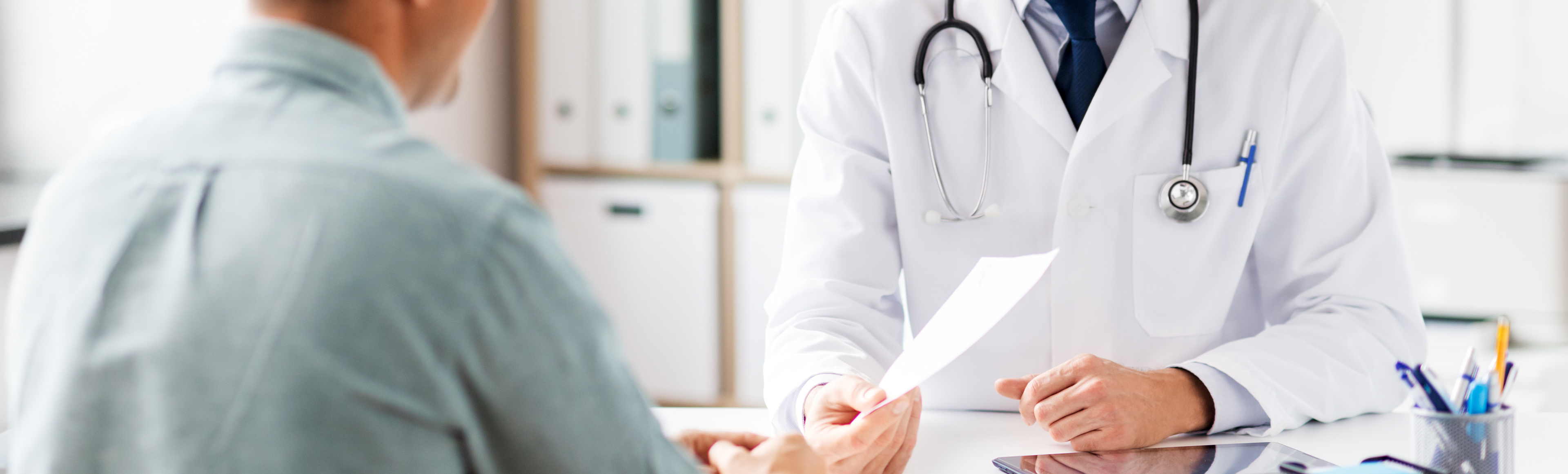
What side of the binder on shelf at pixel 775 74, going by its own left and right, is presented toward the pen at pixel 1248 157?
front

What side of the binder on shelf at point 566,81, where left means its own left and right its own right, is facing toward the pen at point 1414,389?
front

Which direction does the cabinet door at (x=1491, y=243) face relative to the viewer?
toward the camera

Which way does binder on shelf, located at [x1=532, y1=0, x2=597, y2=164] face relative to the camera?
toward the camera

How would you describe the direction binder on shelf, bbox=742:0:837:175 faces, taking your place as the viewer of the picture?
facing the viewer

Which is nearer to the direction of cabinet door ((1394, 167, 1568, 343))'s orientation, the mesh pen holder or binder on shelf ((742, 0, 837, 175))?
the mesh pen holder

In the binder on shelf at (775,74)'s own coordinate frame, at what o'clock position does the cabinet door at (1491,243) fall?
The cabinet door is roughly at 10 o'clock from the binder on shelf.
